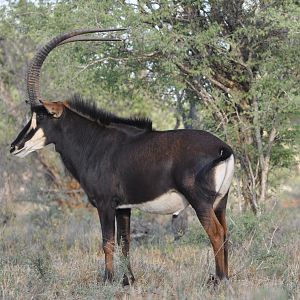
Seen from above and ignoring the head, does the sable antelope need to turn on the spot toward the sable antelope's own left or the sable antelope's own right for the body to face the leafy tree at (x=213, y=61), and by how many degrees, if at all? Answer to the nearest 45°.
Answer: approximately 135° to the sable antelope's own right

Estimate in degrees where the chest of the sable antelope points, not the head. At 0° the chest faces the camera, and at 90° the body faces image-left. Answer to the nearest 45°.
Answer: approximately 90°
